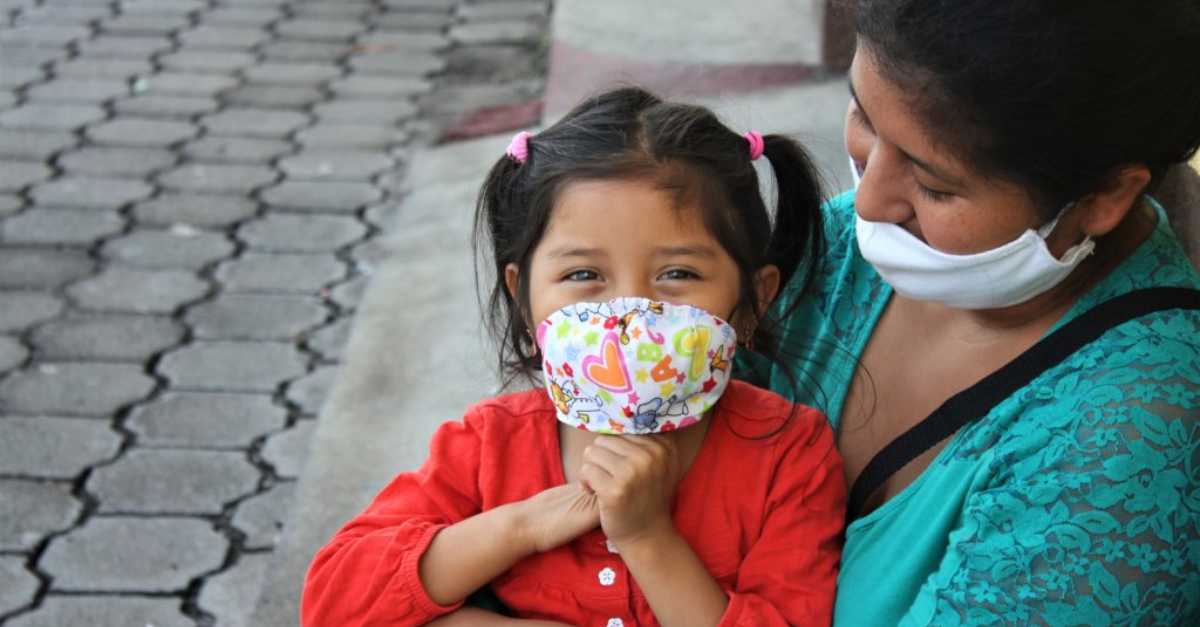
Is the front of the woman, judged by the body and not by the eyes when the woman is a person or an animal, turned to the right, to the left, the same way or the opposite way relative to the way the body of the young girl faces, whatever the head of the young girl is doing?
to the right

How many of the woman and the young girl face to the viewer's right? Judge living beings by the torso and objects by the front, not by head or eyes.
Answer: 0

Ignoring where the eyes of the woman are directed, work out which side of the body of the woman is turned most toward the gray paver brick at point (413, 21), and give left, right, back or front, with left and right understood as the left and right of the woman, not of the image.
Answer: right

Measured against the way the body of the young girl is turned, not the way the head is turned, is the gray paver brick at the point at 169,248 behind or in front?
behind

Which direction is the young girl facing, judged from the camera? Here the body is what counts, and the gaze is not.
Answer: toward the camera

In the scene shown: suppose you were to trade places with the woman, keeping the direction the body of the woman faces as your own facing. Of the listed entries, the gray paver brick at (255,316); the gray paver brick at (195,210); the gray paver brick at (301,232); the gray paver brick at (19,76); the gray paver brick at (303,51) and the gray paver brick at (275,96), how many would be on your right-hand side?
6

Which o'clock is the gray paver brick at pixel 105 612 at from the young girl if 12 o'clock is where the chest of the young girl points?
The gray paver brick is roughly at 4 o'clock from the young girl.

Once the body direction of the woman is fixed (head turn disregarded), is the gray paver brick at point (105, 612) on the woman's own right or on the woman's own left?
on the woman's own right

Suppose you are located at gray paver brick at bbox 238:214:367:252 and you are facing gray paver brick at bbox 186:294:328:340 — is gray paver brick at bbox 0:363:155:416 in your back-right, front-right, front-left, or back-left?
front-right

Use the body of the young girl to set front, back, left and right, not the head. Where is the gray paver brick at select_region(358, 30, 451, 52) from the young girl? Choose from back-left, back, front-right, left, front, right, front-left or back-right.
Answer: back

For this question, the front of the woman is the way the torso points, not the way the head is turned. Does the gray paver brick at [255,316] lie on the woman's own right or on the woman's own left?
on the woman's own right

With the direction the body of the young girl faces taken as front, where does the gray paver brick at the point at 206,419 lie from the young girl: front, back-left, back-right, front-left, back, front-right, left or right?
back-right

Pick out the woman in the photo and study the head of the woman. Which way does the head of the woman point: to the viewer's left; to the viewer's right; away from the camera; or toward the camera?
to the viewer's left

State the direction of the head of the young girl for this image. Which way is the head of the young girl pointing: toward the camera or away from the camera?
toward the camera

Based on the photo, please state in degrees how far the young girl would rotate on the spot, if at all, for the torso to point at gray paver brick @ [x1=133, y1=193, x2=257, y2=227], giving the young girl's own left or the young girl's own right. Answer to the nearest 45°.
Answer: approximately 135° to the young girl's own right

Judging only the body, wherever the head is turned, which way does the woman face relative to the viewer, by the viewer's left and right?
facing the viewer and to the left of the viewer

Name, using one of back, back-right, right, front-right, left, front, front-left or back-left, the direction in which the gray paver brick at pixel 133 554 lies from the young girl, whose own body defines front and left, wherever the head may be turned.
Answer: back-right
